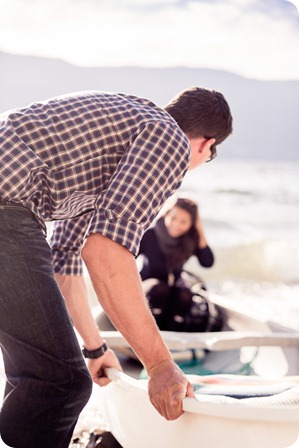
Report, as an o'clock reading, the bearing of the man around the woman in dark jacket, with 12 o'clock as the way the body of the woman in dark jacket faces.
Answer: The man is roughly at 12 o'clock from the woman in dark jacket.

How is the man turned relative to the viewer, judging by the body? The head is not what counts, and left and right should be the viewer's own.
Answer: facing away from the viewer and to the right of the viewer

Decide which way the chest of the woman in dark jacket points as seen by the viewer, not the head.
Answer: toward the camera

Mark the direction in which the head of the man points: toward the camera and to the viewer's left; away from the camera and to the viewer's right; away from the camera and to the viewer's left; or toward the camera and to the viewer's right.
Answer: away from the camera and to the viewer's right

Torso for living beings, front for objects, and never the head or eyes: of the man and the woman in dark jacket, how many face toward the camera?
1

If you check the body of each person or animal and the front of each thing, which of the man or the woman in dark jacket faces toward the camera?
the woman in dark jacket

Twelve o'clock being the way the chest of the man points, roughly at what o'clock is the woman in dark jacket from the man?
The woman in dark jacket is roughly at 11 o'clock from the man.
